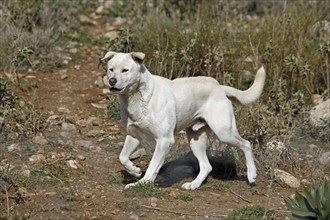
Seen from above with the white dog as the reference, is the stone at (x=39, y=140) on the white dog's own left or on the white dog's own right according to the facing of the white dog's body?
on the white dog's own right

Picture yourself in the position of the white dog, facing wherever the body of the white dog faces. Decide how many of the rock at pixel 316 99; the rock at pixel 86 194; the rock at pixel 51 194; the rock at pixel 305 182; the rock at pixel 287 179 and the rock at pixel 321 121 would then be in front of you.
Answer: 2

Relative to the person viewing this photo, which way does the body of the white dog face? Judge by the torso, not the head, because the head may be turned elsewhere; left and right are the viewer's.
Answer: facing the viewer and to the left of the viewer

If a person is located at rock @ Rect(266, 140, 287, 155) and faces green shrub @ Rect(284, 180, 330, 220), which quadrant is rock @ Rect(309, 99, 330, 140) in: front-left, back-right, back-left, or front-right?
back-left

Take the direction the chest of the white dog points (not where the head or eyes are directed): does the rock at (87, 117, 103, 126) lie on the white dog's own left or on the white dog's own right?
on the white dog's own right

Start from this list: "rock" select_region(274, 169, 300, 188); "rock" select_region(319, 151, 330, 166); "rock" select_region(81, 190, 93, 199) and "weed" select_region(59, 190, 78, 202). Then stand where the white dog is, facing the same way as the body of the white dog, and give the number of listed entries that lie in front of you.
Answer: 2

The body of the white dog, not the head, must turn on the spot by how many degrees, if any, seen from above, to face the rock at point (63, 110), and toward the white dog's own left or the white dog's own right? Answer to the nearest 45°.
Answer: approximately 90° to the white dog's own right

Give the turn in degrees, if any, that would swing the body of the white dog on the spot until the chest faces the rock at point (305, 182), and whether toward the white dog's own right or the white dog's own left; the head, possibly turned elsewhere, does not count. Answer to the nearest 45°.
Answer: approximately 135° to the white dog's own left

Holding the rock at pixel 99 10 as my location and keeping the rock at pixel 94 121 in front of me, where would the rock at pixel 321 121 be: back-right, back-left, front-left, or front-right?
front-left

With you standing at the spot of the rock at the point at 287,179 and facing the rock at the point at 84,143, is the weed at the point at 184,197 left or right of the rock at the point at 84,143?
left
